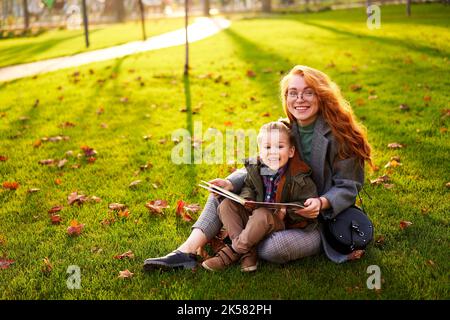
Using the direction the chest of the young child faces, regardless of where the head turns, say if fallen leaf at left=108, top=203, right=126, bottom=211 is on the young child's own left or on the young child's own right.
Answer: on the young child's own right

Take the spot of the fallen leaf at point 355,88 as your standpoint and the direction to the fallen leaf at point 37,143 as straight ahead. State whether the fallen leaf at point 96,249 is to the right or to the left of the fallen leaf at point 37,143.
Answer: left

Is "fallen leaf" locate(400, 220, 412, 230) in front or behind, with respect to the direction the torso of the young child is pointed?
behind

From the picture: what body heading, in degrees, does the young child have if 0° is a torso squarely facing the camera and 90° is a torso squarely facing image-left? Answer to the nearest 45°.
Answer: approximately 45°

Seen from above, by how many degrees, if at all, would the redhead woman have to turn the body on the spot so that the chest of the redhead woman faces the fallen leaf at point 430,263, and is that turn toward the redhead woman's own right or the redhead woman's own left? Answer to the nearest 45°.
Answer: approximately 90° to the redhead woman's own left

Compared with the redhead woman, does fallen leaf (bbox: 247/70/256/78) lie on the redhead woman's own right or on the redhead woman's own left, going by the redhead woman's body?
on the redhead woman's own right

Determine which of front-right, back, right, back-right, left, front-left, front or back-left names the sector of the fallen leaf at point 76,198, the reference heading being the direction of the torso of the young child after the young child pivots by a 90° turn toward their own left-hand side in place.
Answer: back

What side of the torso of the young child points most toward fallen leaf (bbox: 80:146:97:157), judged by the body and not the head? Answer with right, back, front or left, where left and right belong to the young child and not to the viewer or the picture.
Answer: right

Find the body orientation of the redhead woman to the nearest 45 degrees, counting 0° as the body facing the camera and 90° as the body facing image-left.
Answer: approximately 45°

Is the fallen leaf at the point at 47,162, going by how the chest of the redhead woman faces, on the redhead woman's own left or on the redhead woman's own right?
on the redhead woman's own right

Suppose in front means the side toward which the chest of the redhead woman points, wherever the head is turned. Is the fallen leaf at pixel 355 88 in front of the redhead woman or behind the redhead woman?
behind
